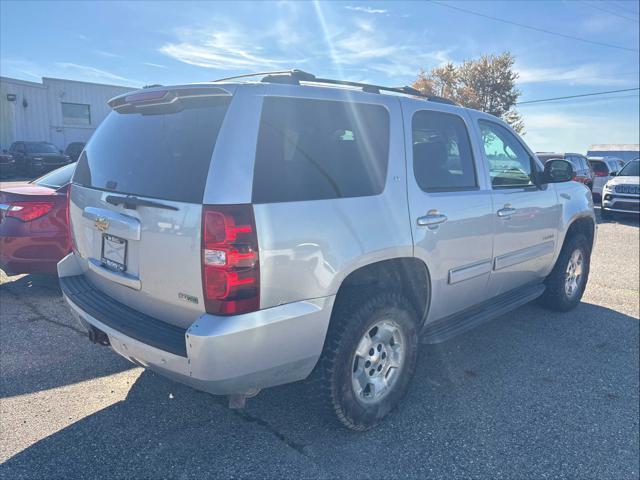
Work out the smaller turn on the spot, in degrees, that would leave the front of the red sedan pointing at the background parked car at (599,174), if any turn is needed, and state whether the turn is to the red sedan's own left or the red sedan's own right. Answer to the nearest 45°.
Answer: approximately 45° to the red sedan's own right

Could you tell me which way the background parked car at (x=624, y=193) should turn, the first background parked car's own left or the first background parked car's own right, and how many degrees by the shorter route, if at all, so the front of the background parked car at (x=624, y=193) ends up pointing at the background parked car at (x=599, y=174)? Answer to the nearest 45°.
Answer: approximately 135° to the first background parked car's own right

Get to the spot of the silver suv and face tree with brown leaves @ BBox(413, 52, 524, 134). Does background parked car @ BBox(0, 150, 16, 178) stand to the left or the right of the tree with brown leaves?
left

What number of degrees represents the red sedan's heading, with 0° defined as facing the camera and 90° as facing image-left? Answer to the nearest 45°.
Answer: approximately 225°
